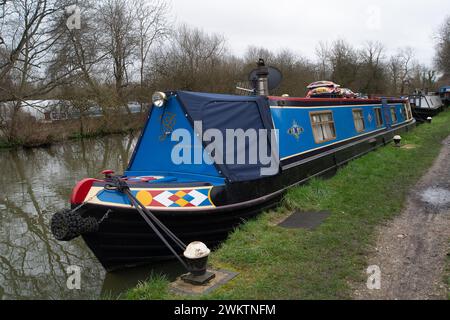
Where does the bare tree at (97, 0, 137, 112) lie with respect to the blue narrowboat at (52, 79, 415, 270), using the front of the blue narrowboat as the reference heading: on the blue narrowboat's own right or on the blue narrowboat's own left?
on the blue narrowboat's own right

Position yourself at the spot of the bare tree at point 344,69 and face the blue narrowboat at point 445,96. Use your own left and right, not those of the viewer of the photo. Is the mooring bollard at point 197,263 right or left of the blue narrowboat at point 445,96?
right

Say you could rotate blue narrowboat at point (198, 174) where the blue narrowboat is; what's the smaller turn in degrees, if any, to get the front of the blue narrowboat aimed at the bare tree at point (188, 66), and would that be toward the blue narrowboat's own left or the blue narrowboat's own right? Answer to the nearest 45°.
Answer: approximately 135° to the blue narrowboat's own right

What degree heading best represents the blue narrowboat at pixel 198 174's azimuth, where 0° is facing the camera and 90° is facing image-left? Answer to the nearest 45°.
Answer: approximately 45°

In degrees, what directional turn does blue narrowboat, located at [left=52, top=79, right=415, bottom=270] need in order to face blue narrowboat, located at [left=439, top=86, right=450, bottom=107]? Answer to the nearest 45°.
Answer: approximately 180°

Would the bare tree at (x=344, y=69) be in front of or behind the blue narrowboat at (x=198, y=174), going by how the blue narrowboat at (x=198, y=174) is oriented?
behind

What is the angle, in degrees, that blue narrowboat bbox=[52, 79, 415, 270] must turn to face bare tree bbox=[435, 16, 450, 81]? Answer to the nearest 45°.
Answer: approximately 180°

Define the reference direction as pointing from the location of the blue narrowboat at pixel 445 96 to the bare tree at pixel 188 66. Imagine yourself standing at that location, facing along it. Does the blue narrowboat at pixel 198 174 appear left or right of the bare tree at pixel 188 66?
left
